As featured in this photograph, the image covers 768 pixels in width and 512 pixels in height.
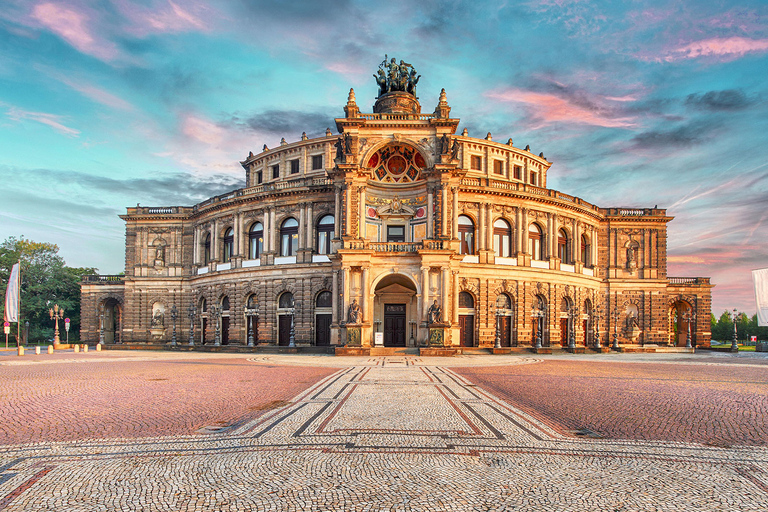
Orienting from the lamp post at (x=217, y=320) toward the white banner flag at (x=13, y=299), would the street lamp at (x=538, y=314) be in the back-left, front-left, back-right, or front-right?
back-left

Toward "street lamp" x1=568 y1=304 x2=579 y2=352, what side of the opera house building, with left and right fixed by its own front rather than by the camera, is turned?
left

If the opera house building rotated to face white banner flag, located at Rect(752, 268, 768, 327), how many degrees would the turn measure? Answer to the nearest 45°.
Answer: approximately 90° to its left

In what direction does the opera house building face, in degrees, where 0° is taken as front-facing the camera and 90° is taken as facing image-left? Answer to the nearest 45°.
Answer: approximately 0°

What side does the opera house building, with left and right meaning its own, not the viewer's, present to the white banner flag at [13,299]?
right

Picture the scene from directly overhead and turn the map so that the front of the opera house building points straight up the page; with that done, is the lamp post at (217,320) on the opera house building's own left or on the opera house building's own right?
on the opera house building's own right
